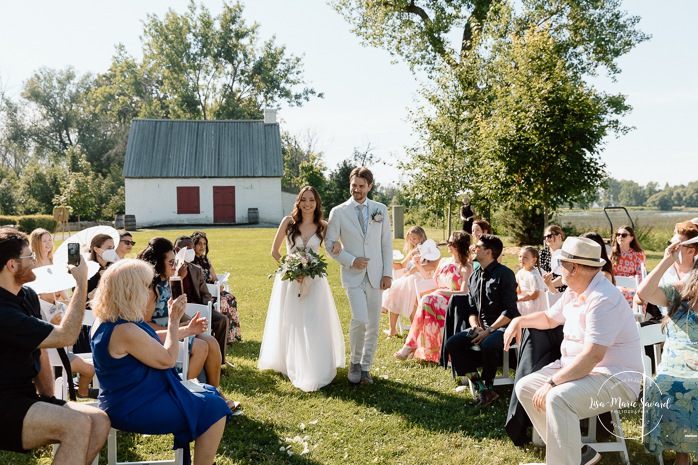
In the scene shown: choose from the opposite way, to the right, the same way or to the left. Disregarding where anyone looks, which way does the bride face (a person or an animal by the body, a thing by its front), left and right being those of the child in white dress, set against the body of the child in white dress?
to the left

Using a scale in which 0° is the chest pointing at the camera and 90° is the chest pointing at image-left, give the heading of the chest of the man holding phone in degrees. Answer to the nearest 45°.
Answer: approximately 270°

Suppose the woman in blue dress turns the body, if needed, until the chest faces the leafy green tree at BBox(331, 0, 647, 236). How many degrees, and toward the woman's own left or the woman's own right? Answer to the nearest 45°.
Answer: approximately 45° to the woman's own left

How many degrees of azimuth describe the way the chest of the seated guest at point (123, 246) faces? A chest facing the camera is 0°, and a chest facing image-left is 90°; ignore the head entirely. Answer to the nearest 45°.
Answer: approximately 315°

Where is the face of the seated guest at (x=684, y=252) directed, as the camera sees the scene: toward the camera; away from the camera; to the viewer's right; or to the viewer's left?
to the viewer's left

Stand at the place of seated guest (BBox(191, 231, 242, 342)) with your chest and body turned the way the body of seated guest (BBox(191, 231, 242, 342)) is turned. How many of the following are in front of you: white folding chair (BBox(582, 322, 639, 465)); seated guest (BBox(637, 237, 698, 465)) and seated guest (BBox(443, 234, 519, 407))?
3

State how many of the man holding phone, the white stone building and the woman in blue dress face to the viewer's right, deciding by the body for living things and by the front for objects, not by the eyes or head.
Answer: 2

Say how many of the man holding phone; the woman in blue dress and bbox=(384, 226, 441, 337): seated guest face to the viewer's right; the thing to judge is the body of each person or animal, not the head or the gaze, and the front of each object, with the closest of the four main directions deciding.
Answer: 2

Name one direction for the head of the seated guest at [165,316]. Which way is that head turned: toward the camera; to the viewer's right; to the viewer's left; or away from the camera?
to the viewer's right
